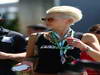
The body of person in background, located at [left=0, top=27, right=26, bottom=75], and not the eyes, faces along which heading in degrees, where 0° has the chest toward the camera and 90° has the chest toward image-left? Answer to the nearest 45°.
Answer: approximately 0°

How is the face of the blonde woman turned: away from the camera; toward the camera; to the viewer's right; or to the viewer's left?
to the viewer's left

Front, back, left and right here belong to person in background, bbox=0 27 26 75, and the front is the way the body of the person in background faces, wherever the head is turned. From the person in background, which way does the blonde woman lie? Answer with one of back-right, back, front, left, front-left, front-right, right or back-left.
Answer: front-left
